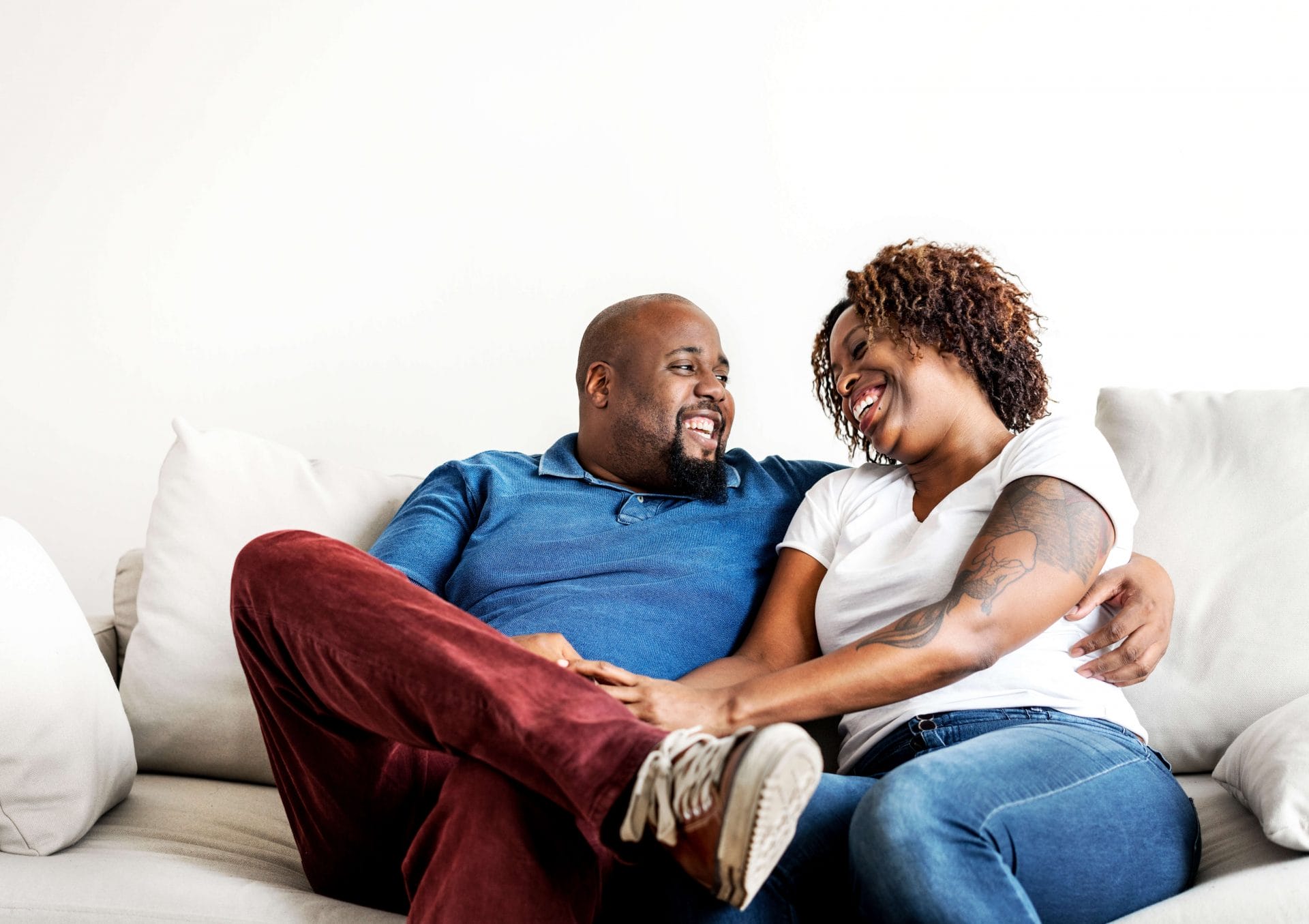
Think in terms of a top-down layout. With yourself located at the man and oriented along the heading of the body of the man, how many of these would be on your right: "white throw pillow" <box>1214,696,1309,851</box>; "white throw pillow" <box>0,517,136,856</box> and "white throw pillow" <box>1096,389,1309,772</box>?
1

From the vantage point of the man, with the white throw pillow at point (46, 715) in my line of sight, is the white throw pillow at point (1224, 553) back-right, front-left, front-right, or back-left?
back-right

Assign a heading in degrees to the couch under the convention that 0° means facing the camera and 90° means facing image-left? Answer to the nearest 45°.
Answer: approximately 0°

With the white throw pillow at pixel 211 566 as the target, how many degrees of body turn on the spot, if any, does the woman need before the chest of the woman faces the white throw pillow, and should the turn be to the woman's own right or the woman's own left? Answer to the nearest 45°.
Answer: approximately 45° to the woman's own right

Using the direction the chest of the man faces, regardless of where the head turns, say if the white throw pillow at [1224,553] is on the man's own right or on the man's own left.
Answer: on the man's own left

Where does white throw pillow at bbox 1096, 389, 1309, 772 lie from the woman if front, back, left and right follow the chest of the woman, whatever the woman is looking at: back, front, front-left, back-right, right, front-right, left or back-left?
back

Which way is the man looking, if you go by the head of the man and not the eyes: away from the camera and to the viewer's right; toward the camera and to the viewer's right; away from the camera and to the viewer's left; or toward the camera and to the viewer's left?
toward the camera and to the viewer's right

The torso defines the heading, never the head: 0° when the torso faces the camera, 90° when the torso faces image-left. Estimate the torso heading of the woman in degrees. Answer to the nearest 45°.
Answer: approximately 45°

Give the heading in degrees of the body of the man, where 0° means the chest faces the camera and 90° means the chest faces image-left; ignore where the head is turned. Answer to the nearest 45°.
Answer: approximately 0°
